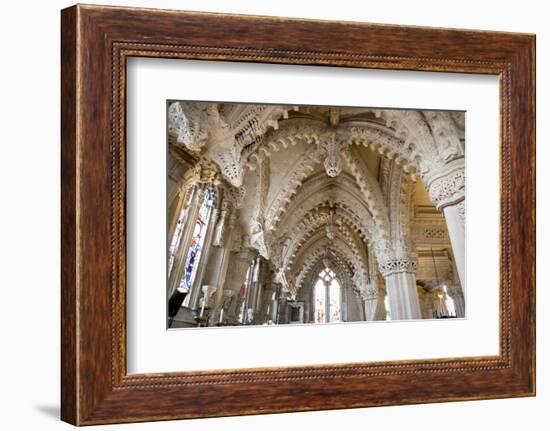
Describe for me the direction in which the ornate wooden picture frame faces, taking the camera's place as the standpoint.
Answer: facing the viewer and to the right of the viewer
